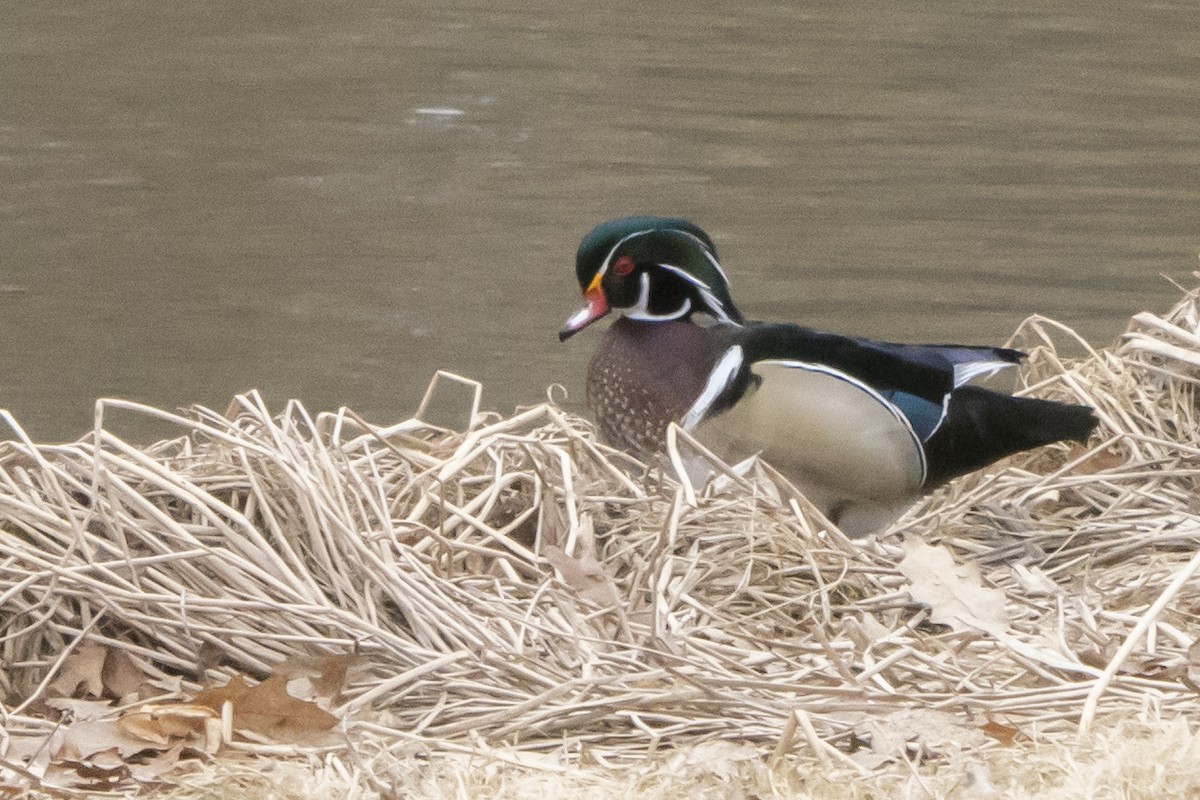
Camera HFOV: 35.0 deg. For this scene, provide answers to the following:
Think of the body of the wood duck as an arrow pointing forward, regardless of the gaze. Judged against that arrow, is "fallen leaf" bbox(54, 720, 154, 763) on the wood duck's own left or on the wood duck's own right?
on the wood duck's own left

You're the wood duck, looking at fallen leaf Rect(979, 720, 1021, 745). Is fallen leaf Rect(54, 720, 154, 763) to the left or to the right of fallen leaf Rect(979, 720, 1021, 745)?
right

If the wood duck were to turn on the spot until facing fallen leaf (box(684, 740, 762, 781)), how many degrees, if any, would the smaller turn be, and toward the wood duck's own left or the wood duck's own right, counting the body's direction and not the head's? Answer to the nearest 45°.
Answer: approximately 90° to the wood duck's own left

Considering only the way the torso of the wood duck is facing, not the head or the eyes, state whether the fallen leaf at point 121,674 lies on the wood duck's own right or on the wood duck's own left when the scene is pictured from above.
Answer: on the wood duck's own left

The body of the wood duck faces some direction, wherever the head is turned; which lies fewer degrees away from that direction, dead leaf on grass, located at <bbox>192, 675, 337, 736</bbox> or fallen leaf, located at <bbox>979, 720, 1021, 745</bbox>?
the dead leaf on grass

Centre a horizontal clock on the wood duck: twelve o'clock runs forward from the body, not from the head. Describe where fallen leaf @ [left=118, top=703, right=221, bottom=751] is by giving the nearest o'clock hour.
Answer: The fallen leaf is roughly at 10 o'clock from the wood duck.

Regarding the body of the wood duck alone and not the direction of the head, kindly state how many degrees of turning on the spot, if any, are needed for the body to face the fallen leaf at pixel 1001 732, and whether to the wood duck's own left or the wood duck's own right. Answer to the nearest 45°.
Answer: approximately 90° to the wood duck's own left

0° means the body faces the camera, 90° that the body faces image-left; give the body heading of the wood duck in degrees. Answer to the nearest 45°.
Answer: approximately 90°

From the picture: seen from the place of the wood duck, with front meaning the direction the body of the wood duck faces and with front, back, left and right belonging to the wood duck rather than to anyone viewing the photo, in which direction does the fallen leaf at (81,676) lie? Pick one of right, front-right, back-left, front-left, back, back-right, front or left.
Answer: front-left

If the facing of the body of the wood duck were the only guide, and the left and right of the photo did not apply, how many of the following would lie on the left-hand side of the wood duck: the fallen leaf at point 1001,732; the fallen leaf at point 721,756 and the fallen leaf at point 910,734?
3

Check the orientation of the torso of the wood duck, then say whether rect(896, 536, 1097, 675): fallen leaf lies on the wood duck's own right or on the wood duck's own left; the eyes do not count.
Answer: on the wood duck's own left

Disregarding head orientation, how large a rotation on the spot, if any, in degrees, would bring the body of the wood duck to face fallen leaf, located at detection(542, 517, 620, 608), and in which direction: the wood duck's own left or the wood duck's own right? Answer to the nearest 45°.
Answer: approximately 45° to the wood duck's own left
